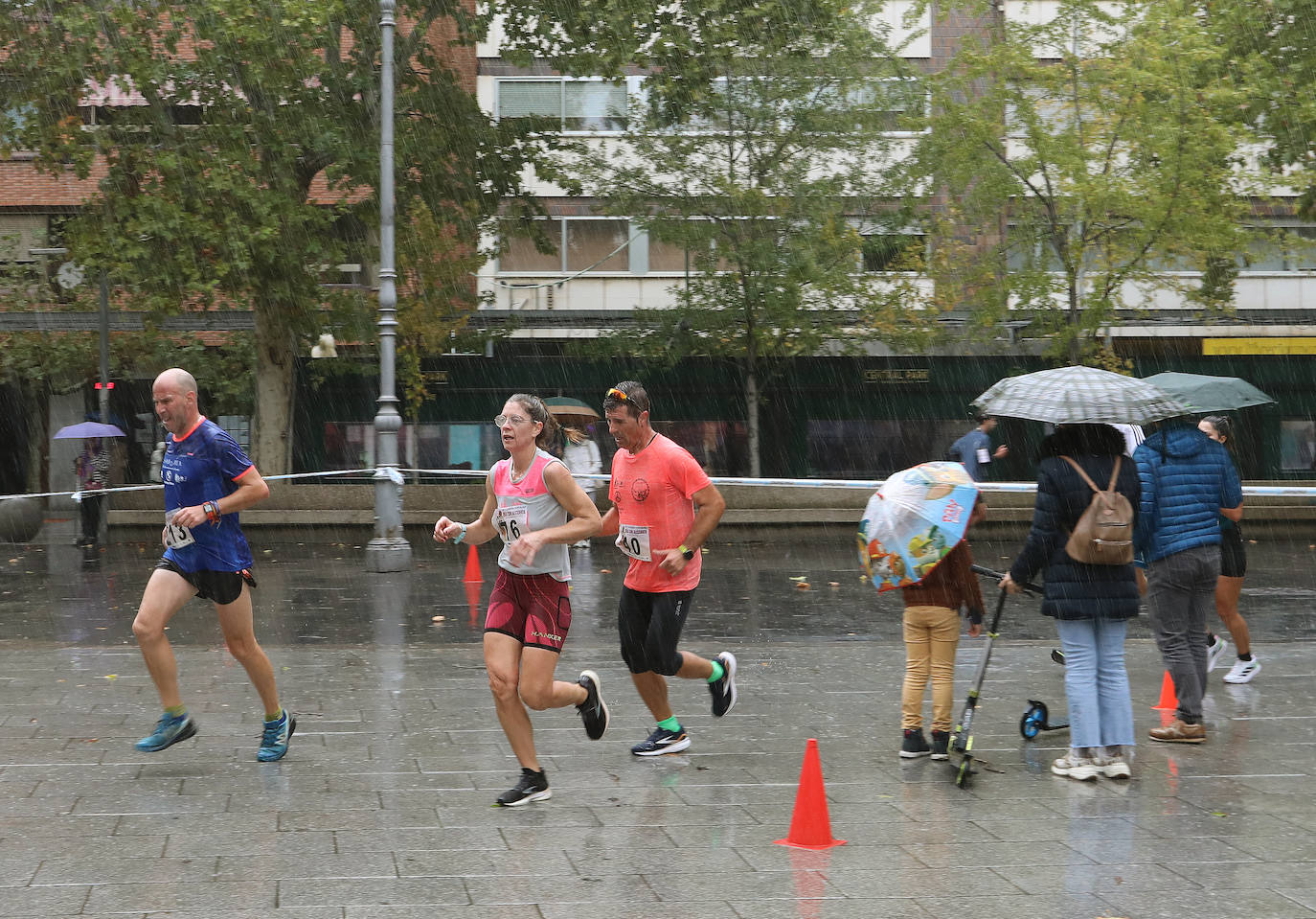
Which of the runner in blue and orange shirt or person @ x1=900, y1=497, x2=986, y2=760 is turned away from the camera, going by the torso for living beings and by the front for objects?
the person

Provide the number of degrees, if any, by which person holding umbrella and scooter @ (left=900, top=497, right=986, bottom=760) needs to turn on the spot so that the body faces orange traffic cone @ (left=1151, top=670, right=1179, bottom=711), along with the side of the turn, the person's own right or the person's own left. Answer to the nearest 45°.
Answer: approximately 45° to the person's own right

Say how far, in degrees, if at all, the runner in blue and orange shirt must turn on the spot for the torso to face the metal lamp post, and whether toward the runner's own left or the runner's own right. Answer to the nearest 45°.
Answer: approximately 135° to the runner's own right

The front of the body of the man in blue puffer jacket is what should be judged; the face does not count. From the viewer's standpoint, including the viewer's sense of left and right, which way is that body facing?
facing away from the viewer and to the left of the viewer

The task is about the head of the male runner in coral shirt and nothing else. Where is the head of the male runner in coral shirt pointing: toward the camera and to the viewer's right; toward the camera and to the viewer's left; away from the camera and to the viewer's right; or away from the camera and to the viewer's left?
toward the camera and to the viewer's left

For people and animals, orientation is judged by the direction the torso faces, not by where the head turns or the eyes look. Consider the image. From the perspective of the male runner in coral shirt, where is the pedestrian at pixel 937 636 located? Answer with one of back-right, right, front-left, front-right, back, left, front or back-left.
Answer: back-left

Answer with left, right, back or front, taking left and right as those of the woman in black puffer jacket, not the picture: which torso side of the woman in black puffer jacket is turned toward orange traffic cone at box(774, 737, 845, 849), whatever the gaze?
left

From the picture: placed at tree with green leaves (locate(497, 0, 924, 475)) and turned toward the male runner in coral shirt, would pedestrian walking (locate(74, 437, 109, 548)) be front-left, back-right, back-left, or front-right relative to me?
front-right

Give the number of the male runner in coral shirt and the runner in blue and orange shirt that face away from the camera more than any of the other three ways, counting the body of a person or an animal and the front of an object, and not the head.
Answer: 0

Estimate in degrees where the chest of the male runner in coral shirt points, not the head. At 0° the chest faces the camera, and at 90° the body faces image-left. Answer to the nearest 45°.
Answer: approximately 45°

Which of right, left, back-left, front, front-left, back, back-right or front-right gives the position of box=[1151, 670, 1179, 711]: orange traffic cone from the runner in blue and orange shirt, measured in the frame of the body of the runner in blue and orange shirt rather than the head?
back-left
